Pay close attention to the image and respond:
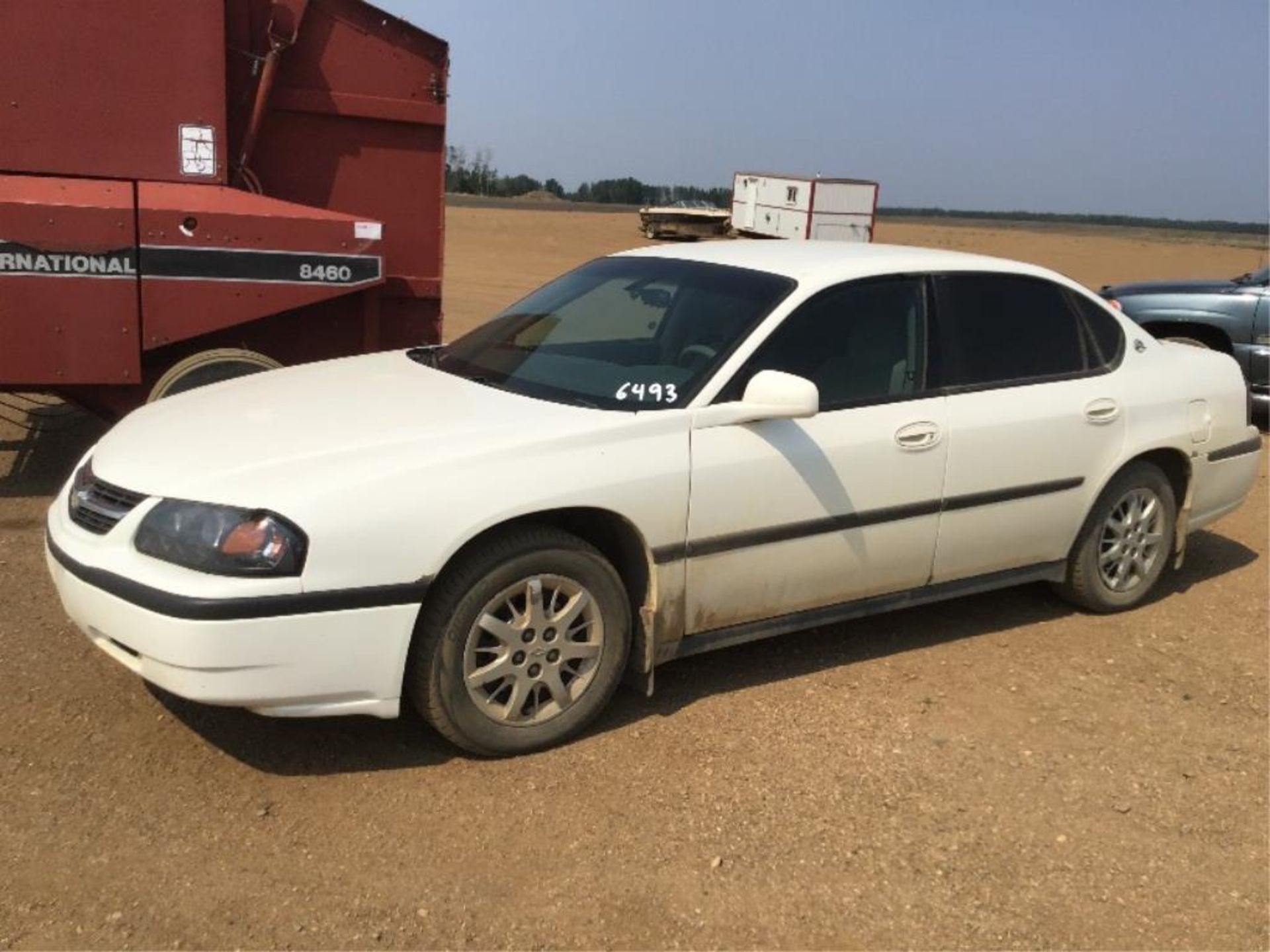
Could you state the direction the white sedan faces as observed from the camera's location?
facing the viewer and to the left of the viewer

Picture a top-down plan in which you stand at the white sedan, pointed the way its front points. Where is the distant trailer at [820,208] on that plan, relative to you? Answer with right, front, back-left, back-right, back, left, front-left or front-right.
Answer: back-right

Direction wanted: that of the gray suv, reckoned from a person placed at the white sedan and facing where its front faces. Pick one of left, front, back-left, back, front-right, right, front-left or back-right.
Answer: back

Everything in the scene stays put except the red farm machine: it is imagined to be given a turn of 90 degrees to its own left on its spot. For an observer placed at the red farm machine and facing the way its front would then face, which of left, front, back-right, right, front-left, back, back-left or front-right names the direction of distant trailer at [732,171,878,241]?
back-left

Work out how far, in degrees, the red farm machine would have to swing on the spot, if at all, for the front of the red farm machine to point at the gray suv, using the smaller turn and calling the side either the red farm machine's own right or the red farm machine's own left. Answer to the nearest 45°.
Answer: approximately 180°

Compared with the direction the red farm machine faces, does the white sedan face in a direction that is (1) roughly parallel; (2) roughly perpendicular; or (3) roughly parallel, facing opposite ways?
roughly parallel

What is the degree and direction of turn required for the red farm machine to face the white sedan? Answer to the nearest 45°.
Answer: approximately 135° to its left

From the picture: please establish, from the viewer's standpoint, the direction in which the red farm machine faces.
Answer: facing to the left of the viewer
